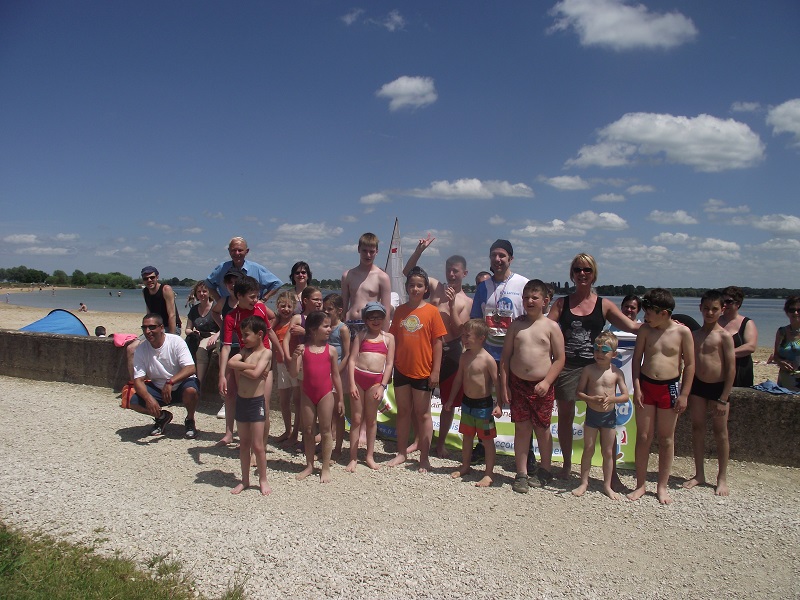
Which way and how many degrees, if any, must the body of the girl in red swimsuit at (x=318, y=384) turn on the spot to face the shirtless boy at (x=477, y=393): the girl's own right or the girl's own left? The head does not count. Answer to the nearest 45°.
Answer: approximately 90° to the girl's own left

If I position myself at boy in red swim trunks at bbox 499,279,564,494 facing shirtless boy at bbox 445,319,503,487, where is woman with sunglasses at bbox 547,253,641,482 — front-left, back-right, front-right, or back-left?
back-right

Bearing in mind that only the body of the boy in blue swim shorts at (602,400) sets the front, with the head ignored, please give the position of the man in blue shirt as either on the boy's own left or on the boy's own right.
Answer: on the boy's own right

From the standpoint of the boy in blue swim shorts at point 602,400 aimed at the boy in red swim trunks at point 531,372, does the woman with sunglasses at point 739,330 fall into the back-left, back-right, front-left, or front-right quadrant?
back-right

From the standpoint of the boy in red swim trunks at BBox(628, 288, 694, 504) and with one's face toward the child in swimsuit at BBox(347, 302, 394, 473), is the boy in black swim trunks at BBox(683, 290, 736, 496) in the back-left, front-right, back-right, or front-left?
back-right

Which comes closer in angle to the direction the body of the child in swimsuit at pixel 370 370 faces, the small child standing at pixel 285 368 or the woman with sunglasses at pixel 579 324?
the woman with sunglasses
